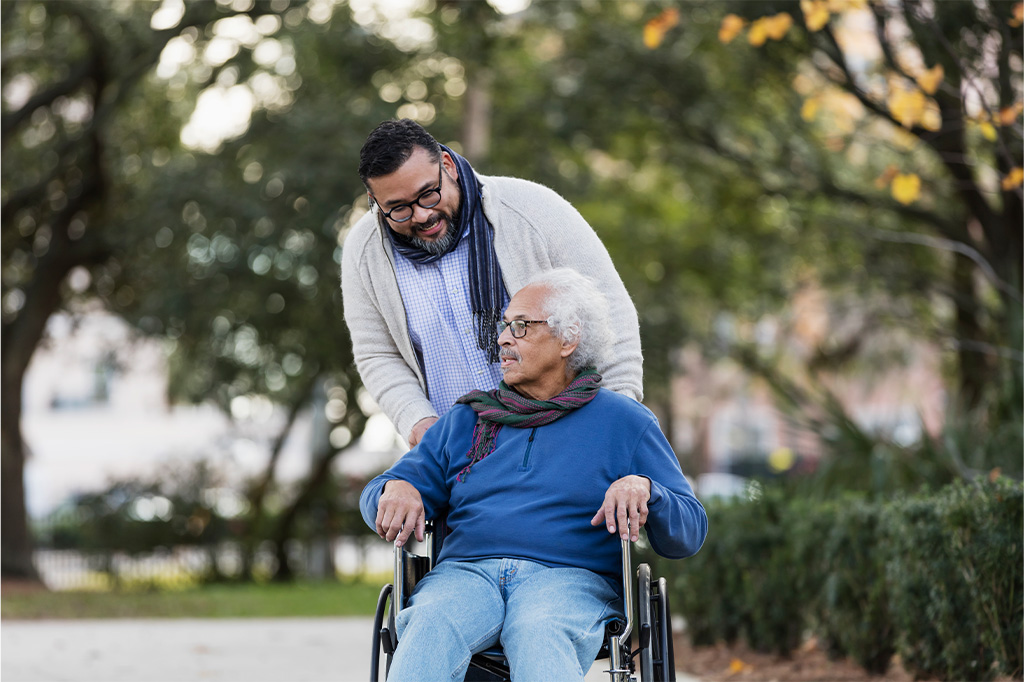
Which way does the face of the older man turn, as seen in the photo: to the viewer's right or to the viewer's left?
to the viewer's left

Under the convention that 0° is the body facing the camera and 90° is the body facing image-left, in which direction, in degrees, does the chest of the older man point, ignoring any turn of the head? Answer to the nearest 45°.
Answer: approximately 0°

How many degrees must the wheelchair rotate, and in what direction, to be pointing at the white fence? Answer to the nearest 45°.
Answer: approximately 180°

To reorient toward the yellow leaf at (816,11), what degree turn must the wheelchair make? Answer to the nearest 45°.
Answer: approximately 180°

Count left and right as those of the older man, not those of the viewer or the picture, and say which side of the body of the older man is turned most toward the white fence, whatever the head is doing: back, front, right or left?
back

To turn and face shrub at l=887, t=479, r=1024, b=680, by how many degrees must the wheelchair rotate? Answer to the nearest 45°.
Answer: approximately 135° to its left

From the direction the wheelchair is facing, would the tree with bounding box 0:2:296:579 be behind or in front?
behind
